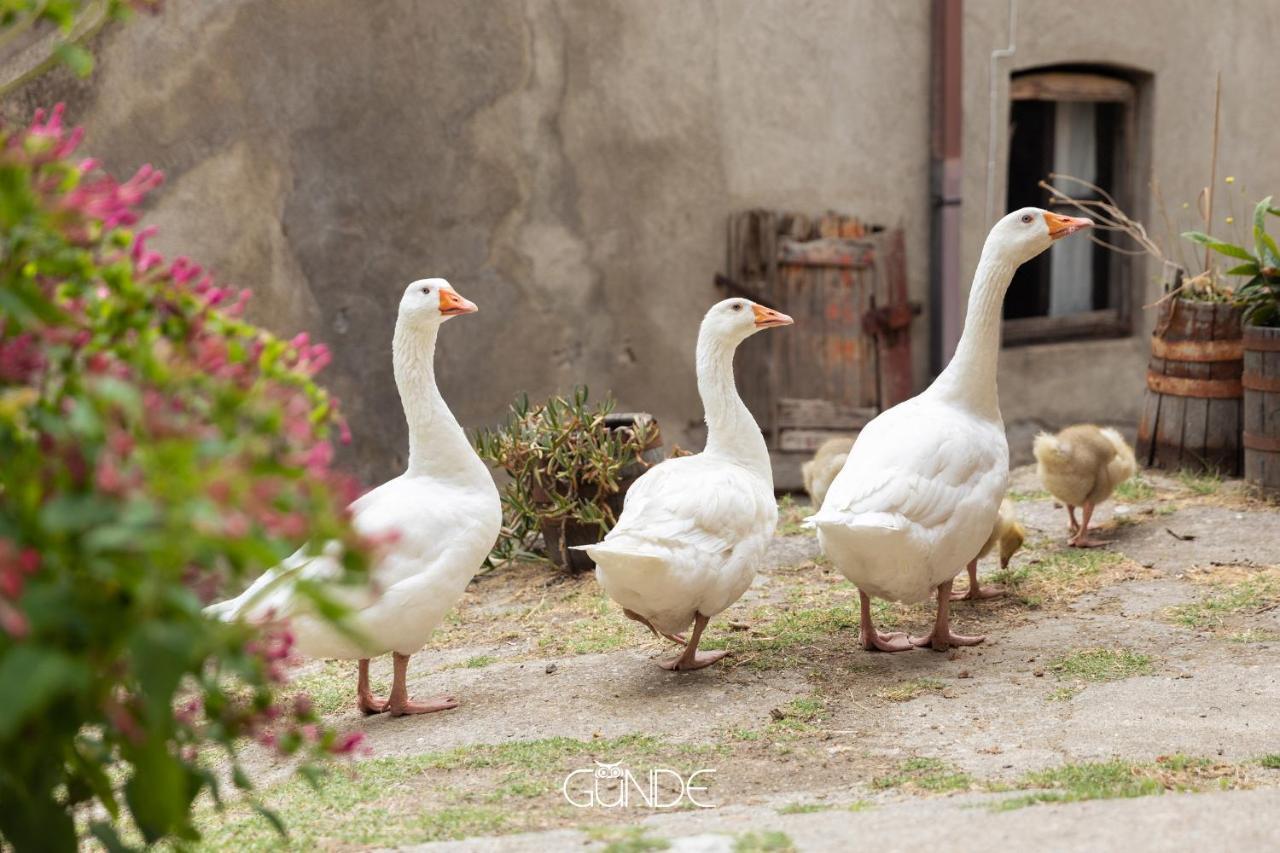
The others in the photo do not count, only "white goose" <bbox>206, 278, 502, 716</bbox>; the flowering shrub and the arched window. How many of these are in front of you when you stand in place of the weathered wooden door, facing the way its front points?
2

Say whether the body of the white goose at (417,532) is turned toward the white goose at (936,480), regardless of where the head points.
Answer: yes

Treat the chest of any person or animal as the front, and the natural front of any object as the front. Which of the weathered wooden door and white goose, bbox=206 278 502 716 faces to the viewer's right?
the white goose

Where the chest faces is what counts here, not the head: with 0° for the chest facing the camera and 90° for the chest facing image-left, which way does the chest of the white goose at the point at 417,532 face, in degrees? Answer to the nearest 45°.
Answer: approximately 270°

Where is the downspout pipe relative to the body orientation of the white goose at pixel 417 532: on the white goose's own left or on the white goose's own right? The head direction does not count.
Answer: on the white goose's own left

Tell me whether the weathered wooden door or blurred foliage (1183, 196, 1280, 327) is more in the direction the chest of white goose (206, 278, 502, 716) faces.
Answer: the blurred foliage

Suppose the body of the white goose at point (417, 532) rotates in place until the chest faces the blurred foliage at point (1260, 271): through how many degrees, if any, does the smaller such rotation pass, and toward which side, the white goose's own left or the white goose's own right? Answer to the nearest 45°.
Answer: approximately 45° to the white goose's own left

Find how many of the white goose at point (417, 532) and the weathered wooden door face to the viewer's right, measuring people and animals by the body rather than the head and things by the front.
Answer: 1

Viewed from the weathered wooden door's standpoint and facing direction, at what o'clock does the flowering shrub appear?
The flowering shrub is roughly at 12 o'clock from the weathered wooden door.

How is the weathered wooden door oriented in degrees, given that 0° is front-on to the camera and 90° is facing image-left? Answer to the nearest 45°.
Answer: approximately 0°

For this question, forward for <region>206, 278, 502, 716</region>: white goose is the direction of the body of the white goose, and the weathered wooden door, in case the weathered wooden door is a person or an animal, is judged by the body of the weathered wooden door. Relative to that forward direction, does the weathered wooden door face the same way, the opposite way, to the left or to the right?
to the right

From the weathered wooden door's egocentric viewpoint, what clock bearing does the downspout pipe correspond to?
The downspout pipe is roughly at 8 o'clock from the weathered wooden door.
